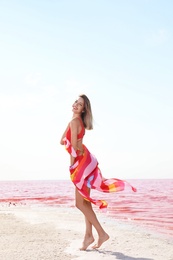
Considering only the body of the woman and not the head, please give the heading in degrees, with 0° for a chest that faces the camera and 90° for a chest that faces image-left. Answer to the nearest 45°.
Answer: approximately 90°

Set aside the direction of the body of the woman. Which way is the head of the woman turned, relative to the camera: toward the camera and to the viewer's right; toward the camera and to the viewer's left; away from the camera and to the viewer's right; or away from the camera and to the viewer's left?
toward the camera and to the viewer's left
